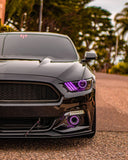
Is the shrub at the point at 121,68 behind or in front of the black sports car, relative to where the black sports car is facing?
behind

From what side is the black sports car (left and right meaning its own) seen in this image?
front
